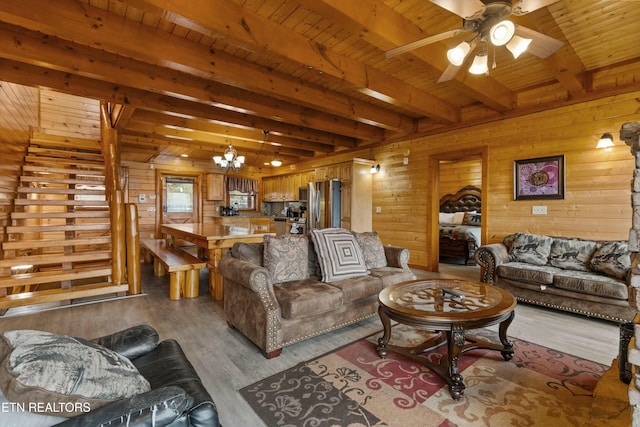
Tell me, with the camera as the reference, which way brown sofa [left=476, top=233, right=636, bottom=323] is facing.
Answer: facing the viewer and to the left of the viewer

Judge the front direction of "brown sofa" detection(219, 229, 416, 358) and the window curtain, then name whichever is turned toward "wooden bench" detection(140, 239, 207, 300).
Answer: the window curtain

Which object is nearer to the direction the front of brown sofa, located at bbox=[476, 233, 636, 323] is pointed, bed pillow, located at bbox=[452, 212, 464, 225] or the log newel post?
the log newel post

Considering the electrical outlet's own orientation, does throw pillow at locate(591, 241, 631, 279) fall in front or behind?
in front

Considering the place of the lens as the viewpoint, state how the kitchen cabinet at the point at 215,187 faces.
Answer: facing the viewer

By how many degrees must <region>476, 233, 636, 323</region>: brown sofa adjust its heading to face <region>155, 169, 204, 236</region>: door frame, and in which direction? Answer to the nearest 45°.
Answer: approximately 45° to its right

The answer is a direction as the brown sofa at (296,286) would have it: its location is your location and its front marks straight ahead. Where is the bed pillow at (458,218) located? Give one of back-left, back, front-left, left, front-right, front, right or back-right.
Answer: left

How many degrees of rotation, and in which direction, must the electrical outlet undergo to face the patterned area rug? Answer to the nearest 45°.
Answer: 0° — it already faces it

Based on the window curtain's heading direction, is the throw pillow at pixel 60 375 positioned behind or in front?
in front

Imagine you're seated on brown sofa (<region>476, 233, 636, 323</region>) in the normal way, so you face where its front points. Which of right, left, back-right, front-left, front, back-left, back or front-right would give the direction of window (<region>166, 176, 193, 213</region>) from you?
front-right

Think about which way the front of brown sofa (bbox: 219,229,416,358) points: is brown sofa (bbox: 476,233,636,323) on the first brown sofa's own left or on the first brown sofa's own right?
on the first brown sofa's own left

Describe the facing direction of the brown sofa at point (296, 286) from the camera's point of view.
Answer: facing the viewer and to the right of the viewer

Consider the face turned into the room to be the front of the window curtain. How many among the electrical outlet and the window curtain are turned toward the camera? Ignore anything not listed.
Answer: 2

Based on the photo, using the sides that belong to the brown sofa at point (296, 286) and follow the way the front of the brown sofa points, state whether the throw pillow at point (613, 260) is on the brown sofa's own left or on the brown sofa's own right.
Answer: on the brown sofa's own left

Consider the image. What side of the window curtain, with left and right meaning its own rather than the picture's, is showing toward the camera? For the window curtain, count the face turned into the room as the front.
front

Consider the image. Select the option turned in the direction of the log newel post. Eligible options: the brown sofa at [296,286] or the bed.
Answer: the bed

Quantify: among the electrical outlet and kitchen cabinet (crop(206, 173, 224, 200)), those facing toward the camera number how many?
2
